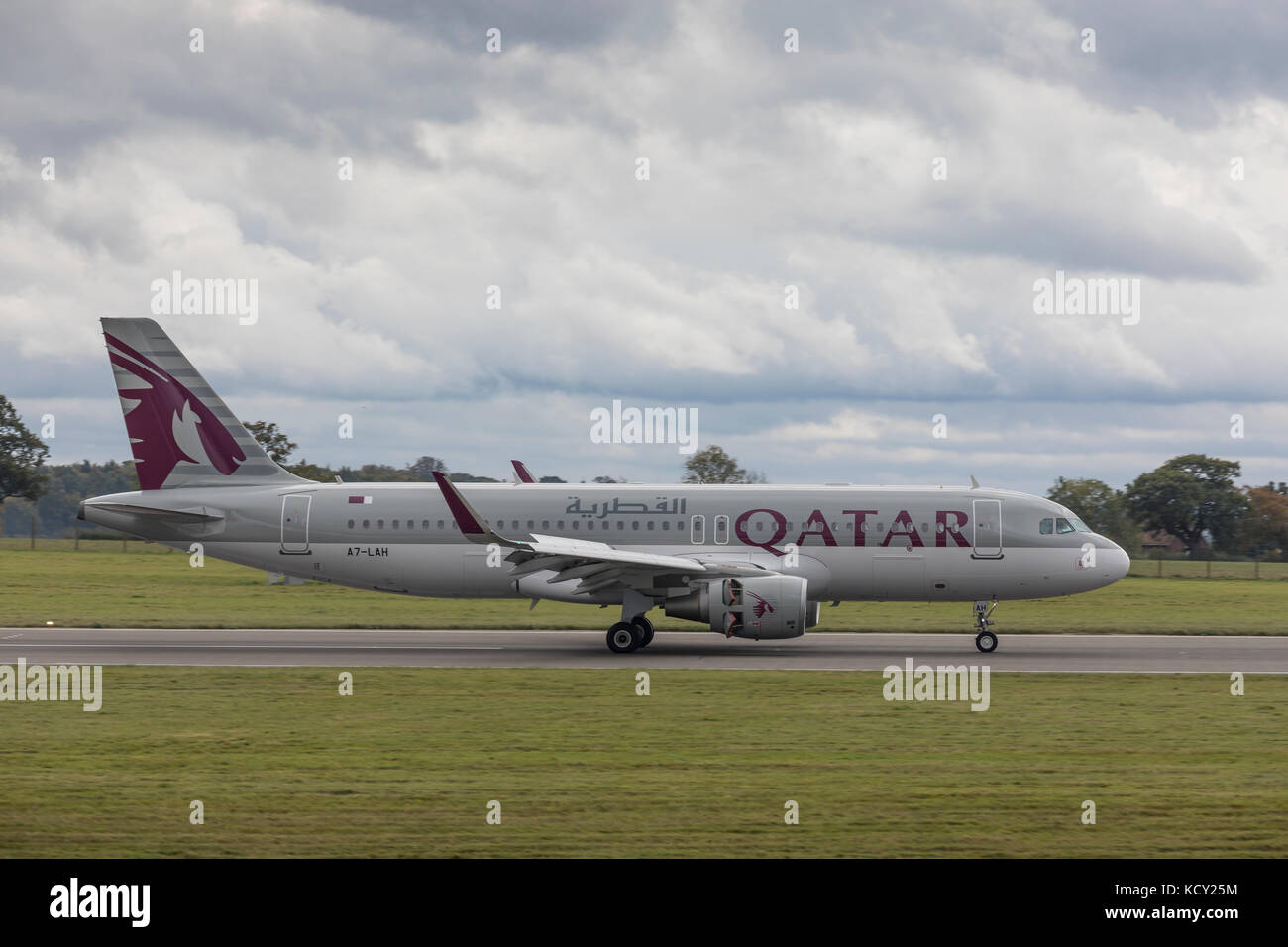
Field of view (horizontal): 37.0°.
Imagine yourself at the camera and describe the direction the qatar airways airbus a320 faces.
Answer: facing to the right of the viewer
